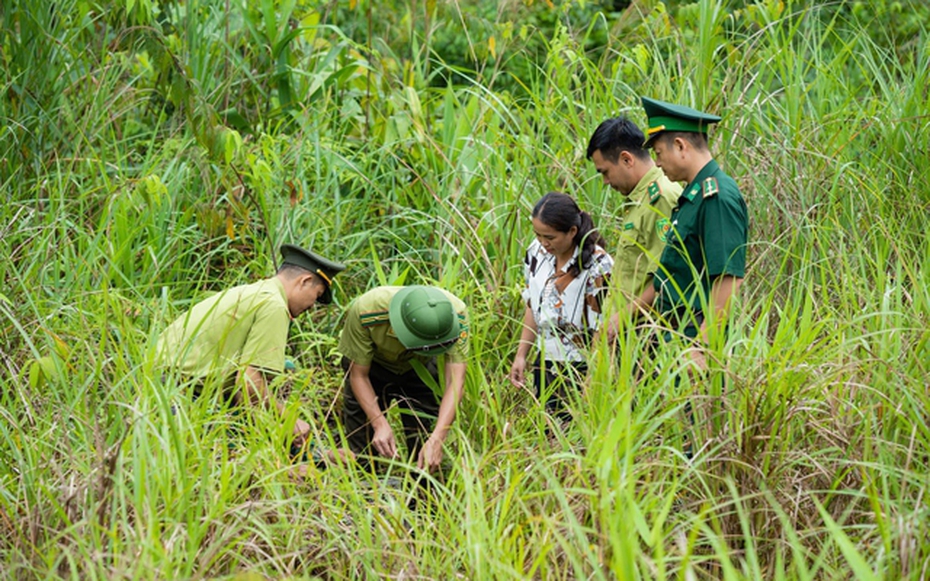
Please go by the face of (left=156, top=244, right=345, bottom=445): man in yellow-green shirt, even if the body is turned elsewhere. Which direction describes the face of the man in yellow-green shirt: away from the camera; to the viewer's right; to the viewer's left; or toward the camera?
to the viewer's right

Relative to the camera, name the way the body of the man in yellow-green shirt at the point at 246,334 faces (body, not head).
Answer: to the viewer's right

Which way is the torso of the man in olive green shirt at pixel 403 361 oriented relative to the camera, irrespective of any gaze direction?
toward the camera

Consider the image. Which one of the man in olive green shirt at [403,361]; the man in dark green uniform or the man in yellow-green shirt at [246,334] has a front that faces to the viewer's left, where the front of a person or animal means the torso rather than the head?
the man in dark green uniform

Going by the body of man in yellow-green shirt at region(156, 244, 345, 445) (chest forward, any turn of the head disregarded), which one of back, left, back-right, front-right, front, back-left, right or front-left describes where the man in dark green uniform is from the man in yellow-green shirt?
front

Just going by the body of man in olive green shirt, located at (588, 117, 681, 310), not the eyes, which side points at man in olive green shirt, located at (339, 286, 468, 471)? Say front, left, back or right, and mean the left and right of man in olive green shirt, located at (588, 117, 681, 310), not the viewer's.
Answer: front

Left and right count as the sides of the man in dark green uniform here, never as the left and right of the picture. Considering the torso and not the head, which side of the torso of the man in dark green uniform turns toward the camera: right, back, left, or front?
left

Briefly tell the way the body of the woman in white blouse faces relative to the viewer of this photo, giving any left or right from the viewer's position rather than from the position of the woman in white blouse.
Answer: facing the viewer and to the left of the viewer

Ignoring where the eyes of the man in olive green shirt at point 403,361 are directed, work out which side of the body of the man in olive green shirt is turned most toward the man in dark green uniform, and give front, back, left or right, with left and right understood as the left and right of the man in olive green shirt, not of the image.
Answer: left

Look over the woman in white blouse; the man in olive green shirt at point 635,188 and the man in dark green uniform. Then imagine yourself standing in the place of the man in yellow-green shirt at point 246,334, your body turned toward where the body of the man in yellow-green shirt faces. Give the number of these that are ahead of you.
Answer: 3

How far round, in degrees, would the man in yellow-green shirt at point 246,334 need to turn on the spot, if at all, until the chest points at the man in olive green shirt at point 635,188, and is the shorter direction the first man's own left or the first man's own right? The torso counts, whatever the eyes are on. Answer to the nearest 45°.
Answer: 0° — they already face them

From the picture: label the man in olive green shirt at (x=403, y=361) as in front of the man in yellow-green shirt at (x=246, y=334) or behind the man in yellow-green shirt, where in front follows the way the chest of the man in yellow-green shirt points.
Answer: in front

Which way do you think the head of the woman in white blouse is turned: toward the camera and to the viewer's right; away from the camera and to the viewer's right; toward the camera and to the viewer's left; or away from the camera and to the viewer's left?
toward the camera and to the viewer's left

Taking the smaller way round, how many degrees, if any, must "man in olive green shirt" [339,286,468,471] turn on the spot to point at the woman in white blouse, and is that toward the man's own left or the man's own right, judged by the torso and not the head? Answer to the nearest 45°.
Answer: approximately 90° to the man's own left

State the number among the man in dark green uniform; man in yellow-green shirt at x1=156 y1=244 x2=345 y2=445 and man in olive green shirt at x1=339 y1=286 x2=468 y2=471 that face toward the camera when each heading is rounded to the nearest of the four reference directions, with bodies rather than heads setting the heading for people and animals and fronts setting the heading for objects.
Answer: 1

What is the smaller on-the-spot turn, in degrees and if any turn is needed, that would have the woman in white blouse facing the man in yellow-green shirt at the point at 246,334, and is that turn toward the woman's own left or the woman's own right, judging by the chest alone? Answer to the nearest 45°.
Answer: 0° — they already face them
